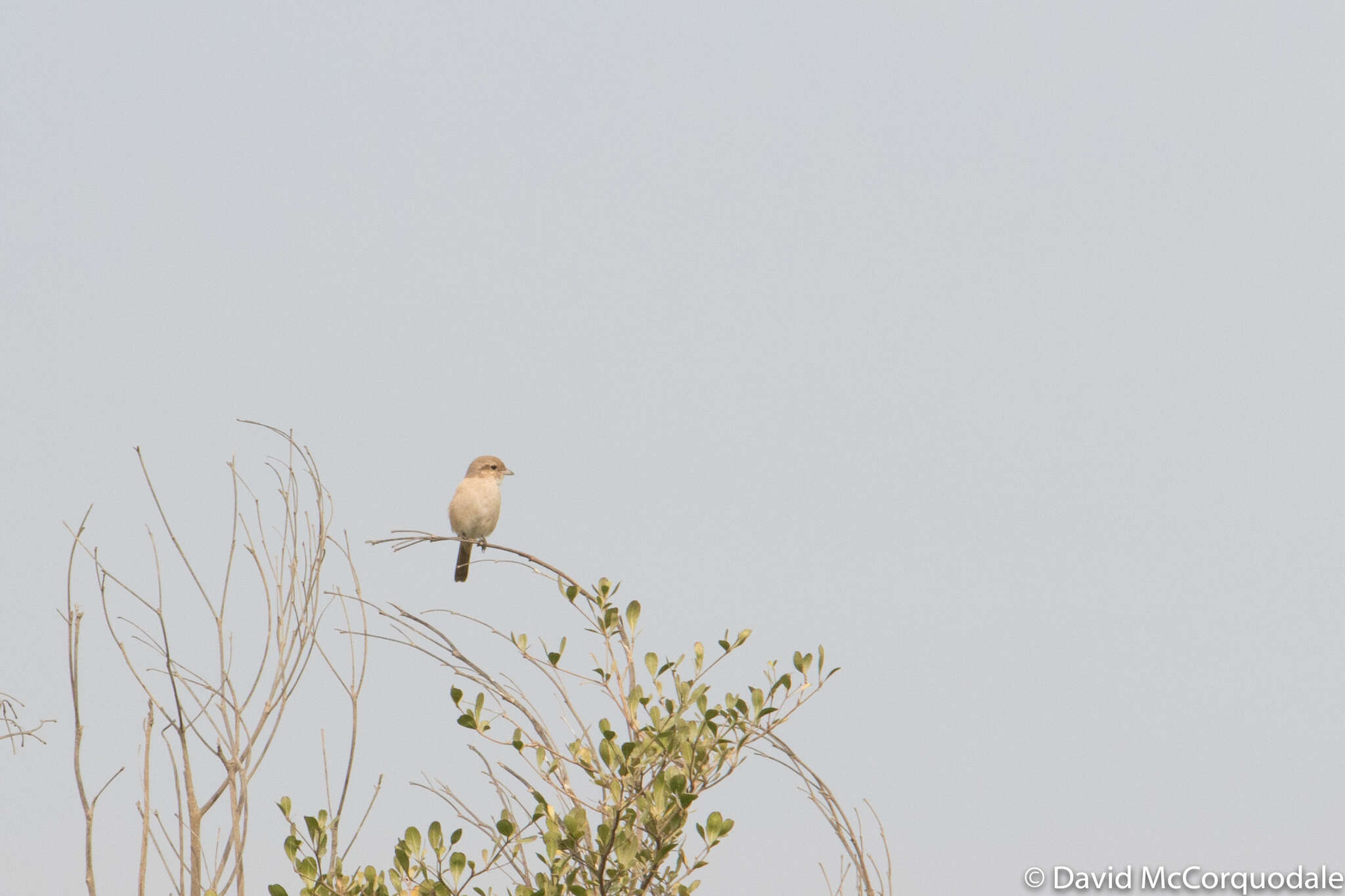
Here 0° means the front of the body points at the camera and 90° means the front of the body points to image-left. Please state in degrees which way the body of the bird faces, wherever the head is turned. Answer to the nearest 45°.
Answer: approximately 315°
